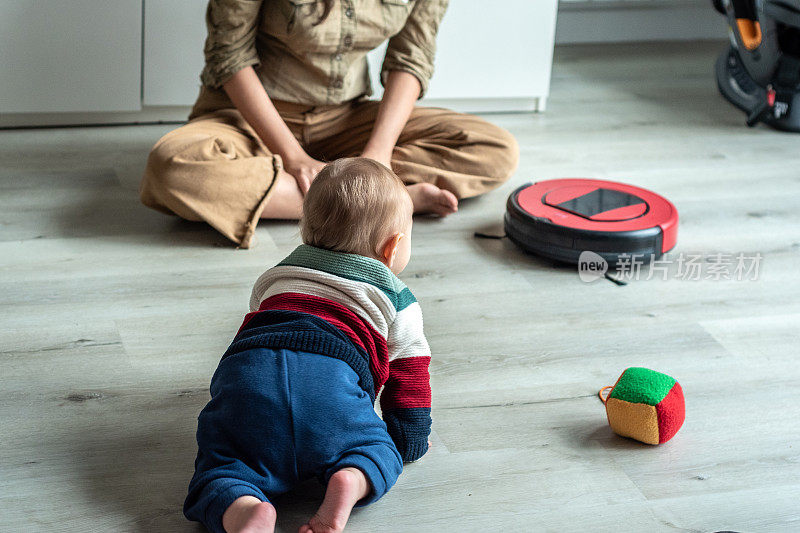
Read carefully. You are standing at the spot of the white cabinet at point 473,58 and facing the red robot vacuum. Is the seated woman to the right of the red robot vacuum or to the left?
right

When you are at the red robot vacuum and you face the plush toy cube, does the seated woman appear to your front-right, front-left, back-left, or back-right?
back-right

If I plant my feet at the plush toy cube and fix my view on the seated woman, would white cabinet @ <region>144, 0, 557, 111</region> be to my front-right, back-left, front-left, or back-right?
front-right

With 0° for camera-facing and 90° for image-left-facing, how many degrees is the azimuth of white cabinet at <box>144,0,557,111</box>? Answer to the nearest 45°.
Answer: approximately 0°

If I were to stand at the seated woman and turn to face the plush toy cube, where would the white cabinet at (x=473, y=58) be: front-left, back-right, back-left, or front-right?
back-left

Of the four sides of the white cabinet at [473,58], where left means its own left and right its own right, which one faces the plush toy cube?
front

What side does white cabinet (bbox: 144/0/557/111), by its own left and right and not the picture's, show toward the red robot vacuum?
front
